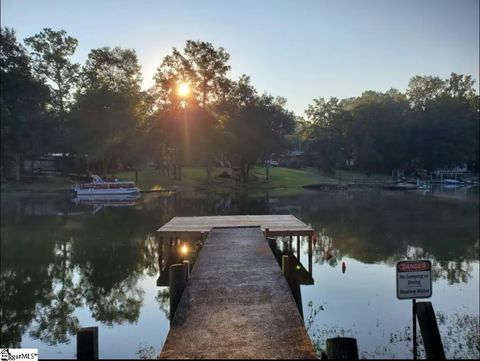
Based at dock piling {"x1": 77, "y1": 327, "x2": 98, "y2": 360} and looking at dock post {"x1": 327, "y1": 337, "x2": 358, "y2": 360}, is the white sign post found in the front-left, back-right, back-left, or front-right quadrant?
front-left

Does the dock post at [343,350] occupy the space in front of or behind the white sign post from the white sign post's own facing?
in front

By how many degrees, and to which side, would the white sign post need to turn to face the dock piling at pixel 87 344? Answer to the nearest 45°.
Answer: approximately 45° to its right

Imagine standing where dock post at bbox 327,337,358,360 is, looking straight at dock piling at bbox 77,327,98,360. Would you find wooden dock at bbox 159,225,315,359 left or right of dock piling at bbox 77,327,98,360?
right

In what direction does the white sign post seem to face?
toward the camera

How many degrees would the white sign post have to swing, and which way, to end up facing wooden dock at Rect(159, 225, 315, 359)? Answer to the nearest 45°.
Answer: approximately 90° to its right

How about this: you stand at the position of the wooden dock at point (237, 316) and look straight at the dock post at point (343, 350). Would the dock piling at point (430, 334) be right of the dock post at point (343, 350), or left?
left
